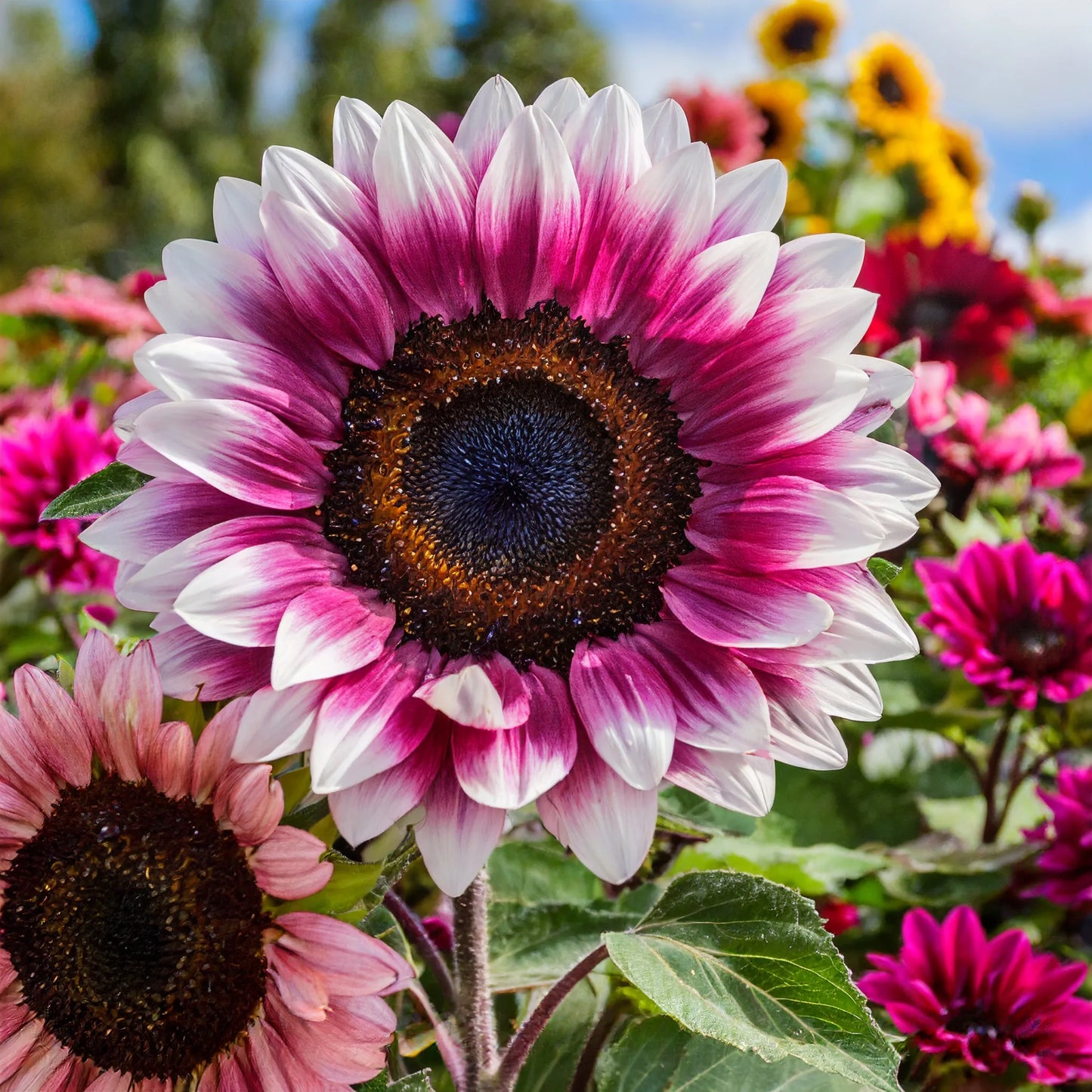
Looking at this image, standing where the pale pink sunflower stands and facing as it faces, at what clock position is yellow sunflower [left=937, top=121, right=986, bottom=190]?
The yellow sunflower is roughly at 7 o'clock from the pale pink sunflower.

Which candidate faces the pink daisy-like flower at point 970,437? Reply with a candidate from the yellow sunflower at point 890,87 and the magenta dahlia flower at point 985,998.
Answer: the yellow sunflower

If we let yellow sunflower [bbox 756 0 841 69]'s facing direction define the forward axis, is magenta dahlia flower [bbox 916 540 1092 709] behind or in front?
in front

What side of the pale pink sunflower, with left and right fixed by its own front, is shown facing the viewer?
front

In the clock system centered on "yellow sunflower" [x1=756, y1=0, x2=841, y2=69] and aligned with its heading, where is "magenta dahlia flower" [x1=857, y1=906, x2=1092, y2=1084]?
The magenta dahlia flower is roughly at 12 o'clock from the yellow sunflower.

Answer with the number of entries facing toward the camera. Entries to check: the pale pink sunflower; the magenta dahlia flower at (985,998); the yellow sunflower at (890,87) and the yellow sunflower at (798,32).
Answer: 4

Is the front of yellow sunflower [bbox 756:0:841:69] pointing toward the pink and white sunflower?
yes

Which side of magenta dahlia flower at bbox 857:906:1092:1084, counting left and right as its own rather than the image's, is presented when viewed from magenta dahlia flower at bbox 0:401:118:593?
right

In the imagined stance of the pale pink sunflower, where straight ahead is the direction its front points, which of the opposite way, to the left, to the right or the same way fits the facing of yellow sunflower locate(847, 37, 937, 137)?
the same way

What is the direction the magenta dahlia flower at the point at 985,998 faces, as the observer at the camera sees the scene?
facing the viewer

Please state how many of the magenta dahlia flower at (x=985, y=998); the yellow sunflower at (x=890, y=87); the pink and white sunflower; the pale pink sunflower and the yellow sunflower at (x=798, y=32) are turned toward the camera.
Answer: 5

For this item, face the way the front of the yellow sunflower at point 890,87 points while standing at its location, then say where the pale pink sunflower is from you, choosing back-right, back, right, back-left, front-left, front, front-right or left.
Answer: front

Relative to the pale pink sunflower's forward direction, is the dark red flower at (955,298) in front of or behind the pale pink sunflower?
behind
